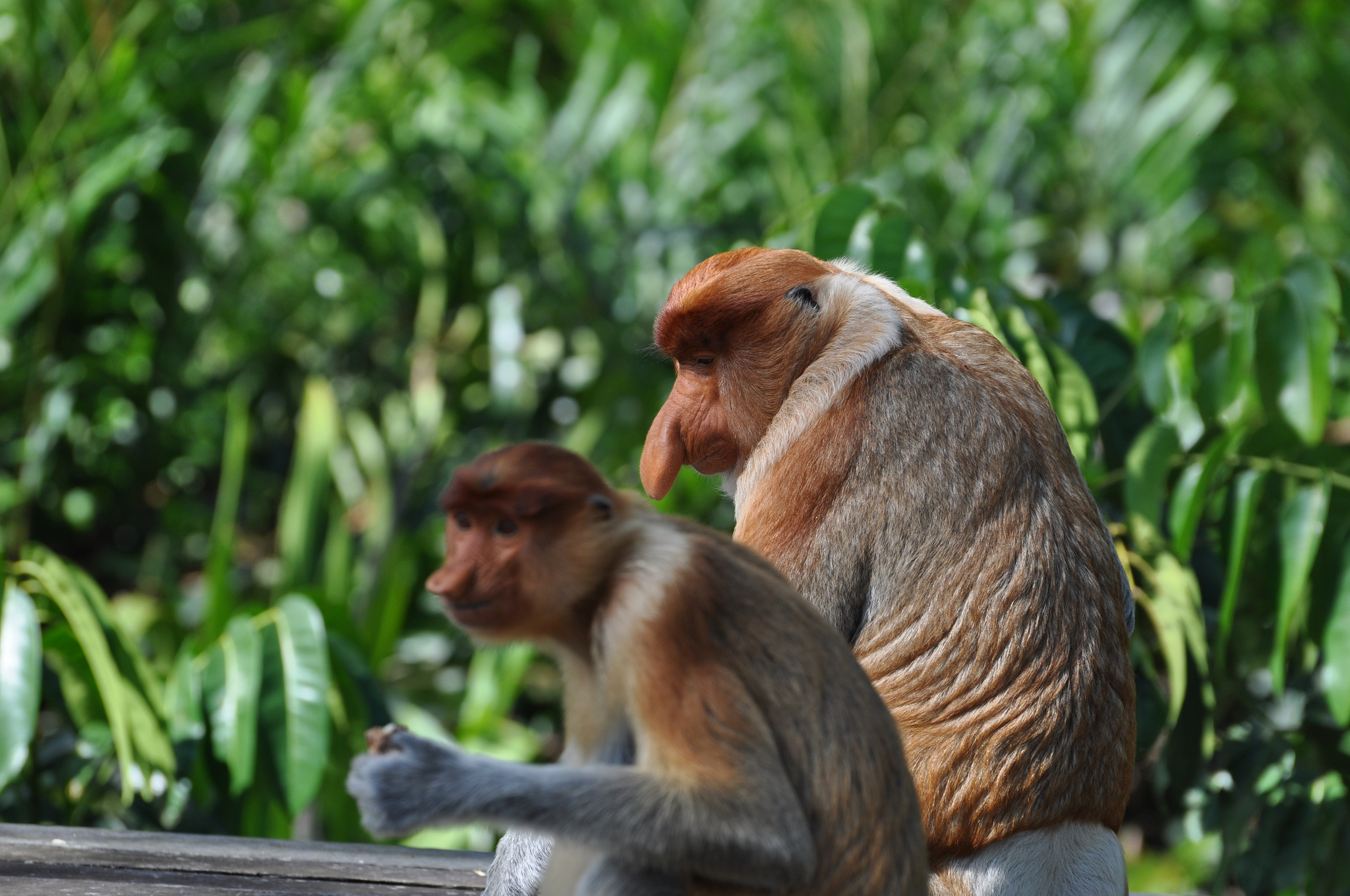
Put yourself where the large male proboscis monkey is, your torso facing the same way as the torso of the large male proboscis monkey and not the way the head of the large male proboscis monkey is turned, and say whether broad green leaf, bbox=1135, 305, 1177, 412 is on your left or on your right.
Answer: on your right

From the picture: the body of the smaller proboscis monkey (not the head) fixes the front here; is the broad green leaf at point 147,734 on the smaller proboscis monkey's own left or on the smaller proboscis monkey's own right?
on the smaller proboscis monkey's own right

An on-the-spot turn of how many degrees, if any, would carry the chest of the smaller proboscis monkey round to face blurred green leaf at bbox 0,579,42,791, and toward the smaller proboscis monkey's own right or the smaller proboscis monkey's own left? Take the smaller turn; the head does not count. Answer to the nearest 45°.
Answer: approximately 45° to the smaller proboscis monkey's own right

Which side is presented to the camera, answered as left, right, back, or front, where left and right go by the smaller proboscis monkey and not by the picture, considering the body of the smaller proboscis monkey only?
left

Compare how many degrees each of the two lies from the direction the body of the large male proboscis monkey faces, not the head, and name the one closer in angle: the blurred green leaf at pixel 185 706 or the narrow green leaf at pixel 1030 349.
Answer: the blurred green leaf
